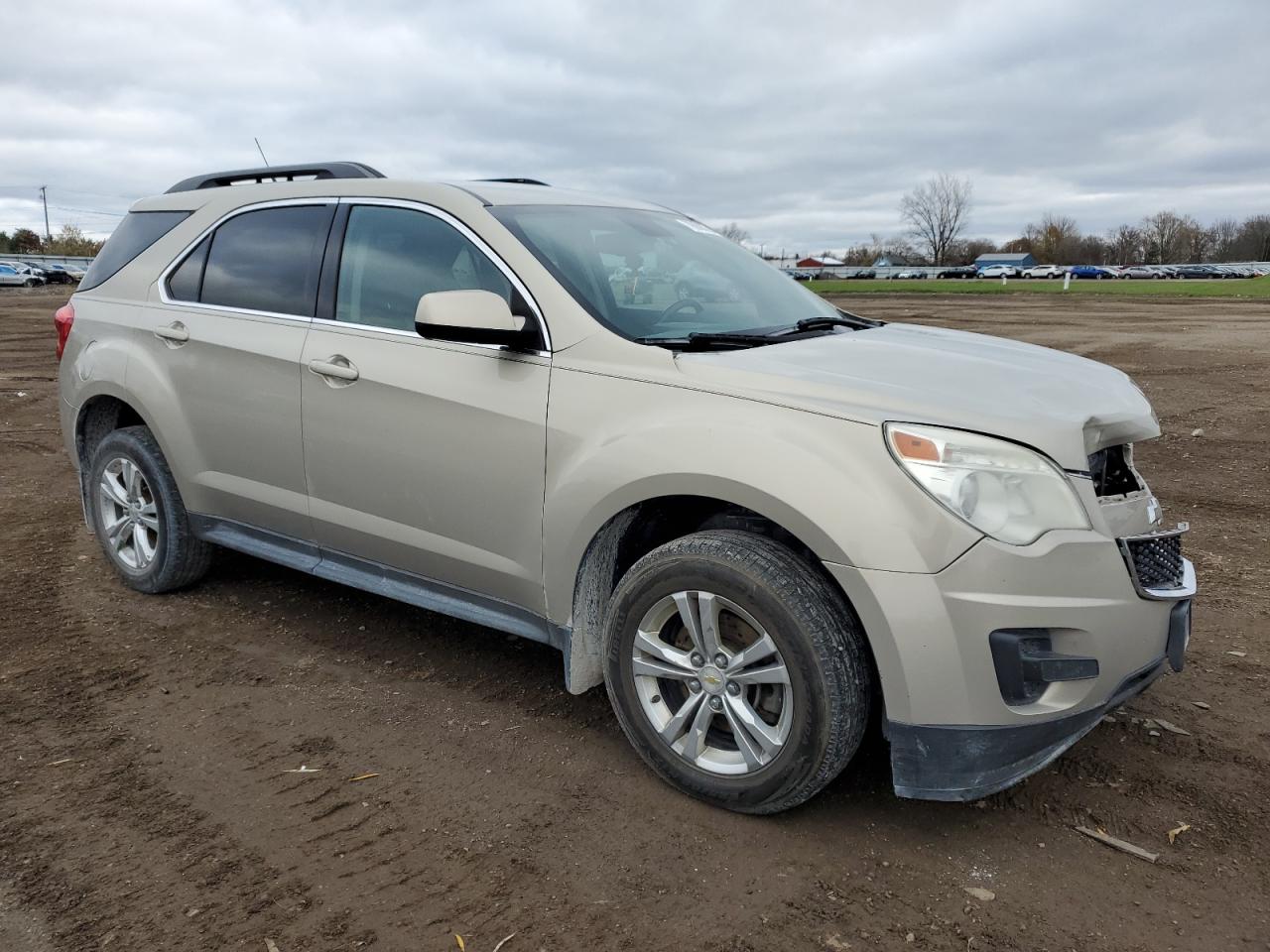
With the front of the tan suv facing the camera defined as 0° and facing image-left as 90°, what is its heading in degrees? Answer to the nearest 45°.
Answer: approximately 315°
